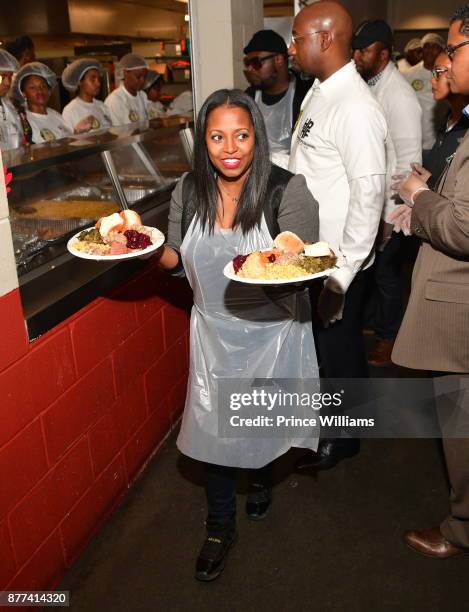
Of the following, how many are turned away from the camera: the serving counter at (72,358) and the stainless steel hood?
0

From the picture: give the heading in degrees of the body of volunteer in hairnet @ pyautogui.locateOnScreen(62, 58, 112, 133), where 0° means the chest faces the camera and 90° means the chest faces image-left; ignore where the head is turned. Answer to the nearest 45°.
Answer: approximately 315°

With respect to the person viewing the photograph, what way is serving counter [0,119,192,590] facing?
facing the viewer and to the right of the viewer

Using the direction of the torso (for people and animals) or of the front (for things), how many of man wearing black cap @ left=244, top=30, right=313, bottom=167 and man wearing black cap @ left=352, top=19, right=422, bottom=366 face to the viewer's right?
0

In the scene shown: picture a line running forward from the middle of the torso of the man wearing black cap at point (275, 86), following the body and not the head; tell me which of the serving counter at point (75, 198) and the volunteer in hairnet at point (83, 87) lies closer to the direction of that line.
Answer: the serving counter

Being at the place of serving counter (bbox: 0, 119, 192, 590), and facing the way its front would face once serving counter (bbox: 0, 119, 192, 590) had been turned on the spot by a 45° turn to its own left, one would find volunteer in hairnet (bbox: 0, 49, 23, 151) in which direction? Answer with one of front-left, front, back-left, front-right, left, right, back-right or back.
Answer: left

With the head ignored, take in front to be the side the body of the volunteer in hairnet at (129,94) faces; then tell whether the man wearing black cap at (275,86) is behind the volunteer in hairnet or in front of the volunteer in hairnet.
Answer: in front

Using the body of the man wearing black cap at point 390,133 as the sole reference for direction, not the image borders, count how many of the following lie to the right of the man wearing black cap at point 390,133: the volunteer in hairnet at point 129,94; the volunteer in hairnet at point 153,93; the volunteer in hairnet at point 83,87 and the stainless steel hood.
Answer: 4

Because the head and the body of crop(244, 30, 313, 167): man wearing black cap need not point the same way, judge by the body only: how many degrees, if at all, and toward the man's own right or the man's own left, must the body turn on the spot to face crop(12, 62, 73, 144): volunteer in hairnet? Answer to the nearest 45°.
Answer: approximately 90° to the man's own right

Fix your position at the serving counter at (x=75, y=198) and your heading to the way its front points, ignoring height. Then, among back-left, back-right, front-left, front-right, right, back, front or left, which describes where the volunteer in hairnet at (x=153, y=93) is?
back-left

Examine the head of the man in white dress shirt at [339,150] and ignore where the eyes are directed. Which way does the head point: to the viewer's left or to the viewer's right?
to the viewer's left
